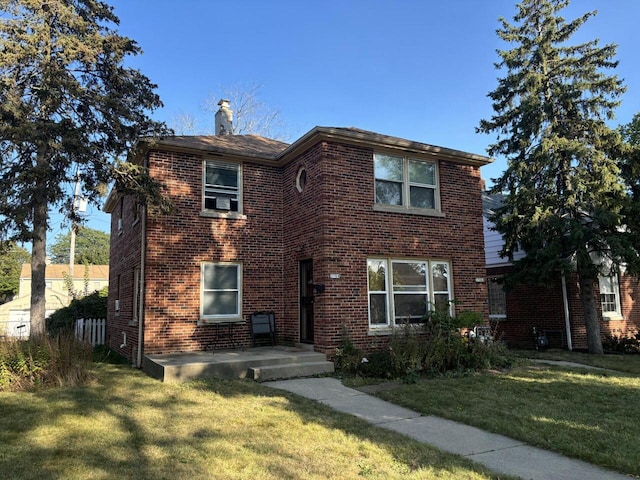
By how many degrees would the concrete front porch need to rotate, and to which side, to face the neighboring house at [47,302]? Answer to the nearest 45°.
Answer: approximately 180°

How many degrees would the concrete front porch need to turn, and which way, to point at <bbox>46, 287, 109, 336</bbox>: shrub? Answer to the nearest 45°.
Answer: approximately 180°

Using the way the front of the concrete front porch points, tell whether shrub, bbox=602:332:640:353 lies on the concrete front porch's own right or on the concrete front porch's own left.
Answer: on the concrete front porch's own left

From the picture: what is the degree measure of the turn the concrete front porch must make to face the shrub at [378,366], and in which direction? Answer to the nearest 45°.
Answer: approximately 45° to its left

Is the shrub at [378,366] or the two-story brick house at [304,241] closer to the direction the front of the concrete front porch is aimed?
the shrub

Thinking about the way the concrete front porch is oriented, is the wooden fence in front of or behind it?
behind

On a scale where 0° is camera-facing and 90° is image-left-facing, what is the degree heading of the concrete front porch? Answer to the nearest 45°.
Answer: approximately 315°

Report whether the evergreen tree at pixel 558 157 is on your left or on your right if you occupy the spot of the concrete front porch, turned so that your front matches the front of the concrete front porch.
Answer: on your left
